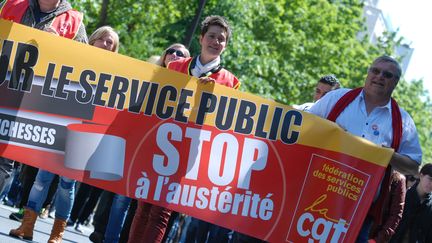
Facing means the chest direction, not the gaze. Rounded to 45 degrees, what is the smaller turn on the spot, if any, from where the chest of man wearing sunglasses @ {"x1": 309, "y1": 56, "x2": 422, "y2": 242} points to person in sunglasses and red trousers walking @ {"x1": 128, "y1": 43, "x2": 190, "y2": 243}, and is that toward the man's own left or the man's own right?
approximately 90° to the man's own right

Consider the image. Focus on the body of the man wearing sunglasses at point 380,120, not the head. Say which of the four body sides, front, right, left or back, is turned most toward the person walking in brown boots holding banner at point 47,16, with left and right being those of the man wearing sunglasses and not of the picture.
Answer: right

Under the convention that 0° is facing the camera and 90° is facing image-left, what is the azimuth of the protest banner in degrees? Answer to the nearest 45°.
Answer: approximately 0°

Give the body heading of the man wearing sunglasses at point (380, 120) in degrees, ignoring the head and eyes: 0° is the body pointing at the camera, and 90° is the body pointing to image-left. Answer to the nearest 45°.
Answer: approximately 0°
